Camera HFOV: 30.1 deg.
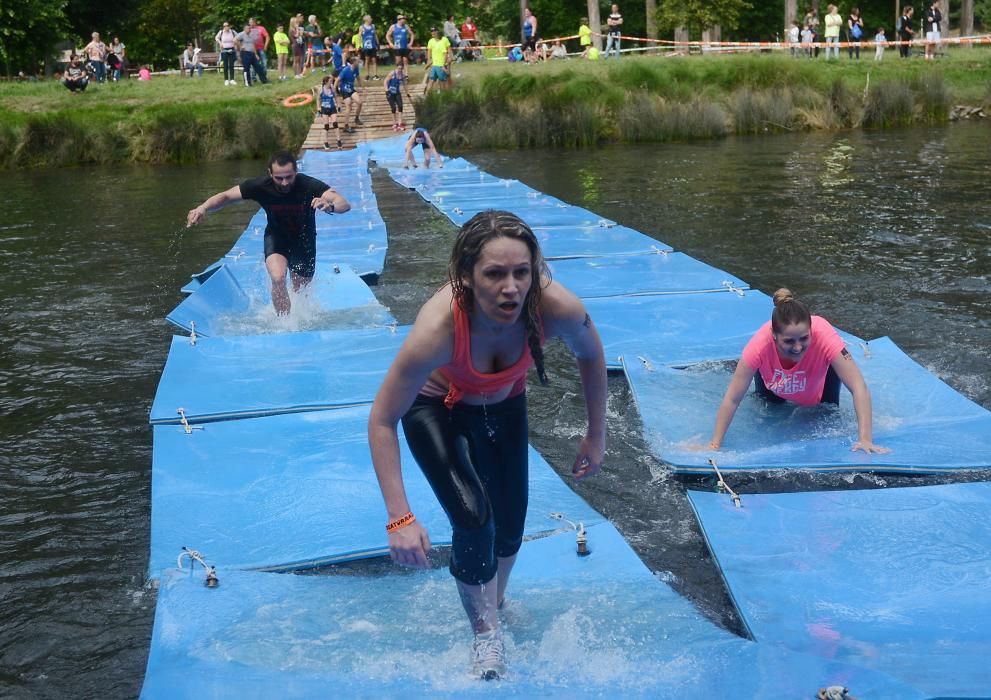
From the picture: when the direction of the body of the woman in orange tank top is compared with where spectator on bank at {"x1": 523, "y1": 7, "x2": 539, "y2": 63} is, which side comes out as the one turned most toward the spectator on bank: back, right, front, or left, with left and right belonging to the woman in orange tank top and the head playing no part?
back

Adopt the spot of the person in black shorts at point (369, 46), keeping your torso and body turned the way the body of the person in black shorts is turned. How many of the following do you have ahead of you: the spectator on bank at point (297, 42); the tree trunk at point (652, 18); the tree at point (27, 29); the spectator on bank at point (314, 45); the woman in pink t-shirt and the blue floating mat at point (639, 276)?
2

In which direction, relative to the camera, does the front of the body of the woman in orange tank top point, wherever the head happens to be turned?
toward the camera

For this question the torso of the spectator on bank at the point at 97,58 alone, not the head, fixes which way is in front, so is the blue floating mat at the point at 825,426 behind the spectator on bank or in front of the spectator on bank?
in front

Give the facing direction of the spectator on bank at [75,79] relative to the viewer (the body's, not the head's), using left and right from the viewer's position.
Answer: facing the viewer

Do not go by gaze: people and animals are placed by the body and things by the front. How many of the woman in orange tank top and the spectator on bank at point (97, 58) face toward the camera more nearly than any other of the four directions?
2

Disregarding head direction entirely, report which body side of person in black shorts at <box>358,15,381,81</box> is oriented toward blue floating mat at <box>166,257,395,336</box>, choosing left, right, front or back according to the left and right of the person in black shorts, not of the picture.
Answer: front

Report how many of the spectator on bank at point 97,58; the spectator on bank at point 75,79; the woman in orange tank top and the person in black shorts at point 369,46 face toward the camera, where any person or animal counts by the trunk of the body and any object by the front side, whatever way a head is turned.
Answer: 4

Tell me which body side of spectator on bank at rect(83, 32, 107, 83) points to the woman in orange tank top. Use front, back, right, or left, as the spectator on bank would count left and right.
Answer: front

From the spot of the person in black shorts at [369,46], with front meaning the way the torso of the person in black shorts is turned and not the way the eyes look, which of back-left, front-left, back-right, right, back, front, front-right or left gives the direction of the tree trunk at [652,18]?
back-left

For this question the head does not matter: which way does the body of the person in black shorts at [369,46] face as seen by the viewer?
toward the camera

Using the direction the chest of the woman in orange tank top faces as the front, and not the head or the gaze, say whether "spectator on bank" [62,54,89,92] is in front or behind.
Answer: behind

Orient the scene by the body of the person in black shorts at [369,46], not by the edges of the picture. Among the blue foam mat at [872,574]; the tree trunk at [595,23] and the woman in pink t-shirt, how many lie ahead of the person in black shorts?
2

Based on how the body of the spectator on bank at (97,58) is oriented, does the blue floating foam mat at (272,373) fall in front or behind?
in front

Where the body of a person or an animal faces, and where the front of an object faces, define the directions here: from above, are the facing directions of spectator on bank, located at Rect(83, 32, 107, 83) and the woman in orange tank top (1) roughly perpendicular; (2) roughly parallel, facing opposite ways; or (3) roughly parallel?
roughly parallel

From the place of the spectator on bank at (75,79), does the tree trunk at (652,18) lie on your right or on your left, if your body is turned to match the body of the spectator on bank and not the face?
on your left
